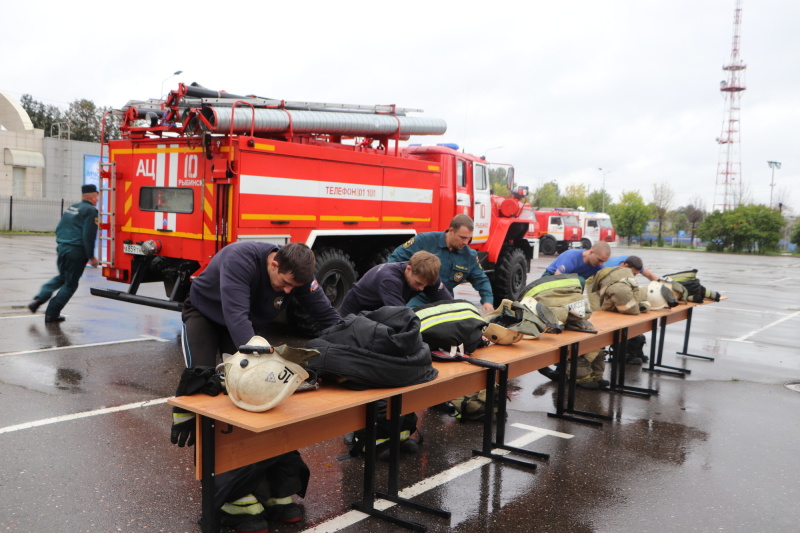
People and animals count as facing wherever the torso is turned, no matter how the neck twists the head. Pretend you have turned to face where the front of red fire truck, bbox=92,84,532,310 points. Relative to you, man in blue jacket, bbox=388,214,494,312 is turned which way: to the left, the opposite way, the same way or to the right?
to the right

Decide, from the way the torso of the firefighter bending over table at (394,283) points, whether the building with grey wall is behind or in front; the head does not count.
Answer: behind

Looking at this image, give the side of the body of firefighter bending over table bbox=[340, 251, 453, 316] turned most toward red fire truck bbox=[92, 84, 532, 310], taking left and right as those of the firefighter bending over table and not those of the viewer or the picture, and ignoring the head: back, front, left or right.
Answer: back

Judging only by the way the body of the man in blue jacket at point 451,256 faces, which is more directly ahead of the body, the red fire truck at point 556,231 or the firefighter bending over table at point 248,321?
the firefighter bending over table

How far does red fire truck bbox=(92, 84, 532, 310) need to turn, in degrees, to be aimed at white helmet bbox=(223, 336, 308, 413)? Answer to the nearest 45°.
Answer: approximately 135° to its right
